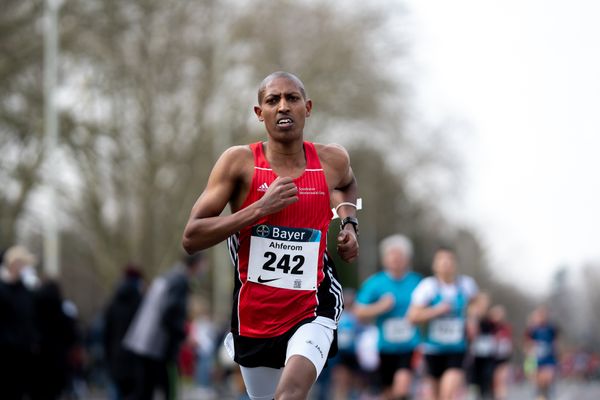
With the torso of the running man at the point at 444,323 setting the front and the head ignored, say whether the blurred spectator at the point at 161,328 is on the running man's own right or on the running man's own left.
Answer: on the running man's own right

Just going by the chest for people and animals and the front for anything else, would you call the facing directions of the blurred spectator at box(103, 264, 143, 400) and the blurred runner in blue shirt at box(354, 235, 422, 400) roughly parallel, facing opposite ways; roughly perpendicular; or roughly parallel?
roughly perpendicular

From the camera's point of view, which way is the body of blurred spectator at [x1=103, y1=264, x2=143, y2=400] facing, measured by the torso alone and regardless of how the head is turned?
to the viewer's right

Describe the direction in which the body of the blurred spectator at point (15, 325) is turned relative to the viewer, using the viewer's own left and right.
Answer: facing to the right of the viewer

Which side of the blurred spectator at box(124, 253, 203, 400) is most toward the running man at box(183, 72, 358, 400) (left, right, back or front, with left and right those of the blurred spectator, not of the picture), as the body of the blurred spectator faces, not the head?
right

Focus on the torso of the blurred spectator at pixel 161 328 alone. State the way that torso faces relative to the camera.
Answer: to the viewer's right

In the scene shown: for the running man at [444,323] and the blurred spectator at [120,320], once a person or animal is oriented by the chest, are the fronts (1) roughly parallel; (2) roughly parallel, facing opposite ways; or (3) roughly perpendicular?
roughly perpendicular

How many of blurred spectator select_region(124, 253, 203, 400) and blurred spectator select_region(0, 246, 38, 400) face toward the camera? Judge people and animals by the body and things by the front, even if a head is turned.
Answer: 0

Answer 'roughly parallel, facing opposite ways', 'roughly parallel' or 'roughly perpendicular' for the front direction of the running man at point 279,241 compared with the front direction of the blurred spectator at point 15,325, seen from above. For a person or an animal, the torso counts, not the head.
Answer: roughly perpendicular
